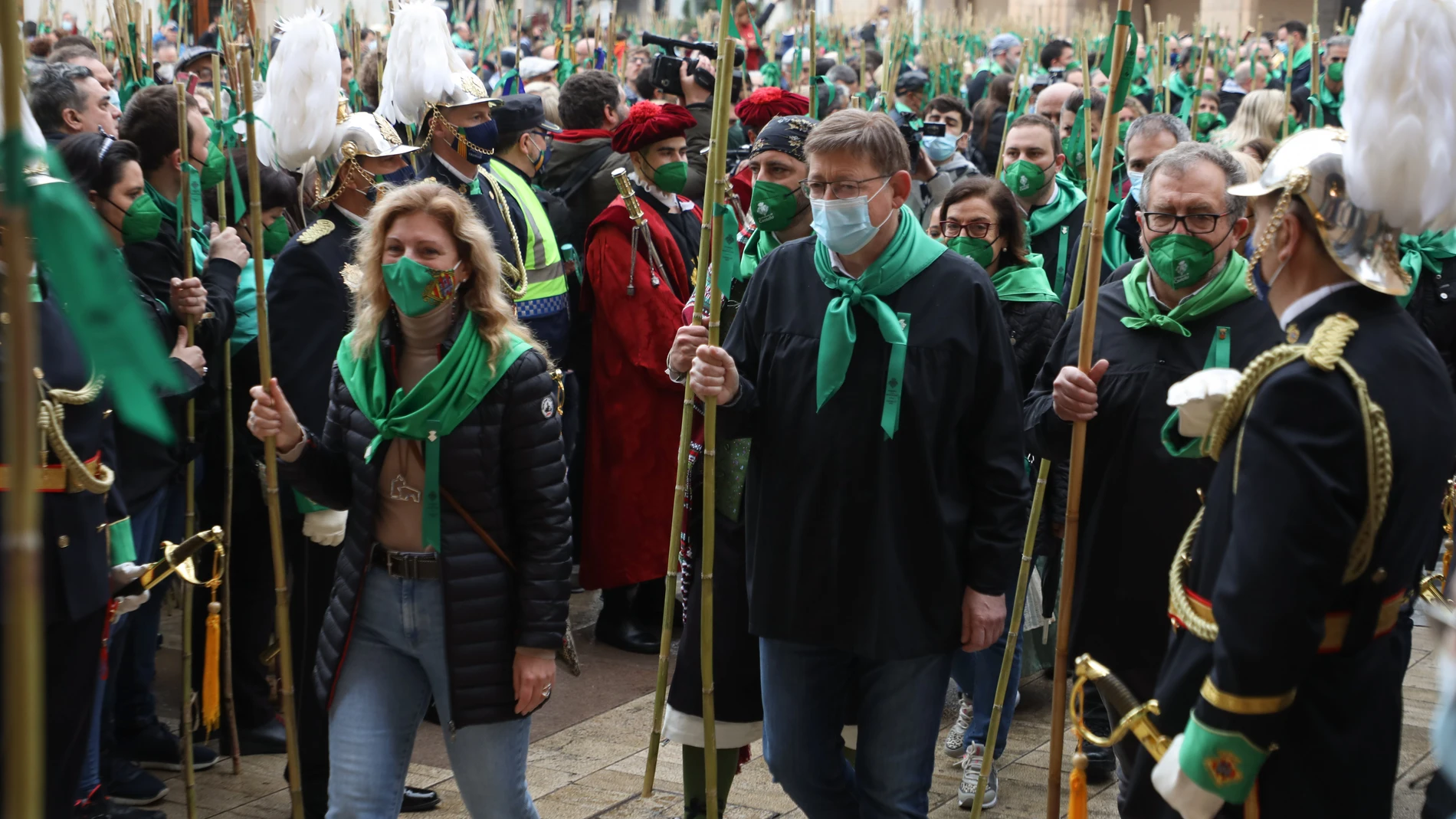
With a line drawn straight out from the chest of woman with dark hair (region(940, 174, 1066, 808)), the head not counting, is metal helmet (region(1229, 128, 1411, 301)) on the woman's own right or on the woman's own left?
on the woman's own left

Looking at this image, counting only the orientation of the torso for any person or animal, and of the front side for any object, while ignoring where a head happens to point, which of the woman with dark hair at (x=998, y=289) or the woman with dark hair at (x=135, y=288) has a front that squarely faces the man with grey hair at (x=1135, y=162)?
the woman with dark hair at (x=135, y=288)

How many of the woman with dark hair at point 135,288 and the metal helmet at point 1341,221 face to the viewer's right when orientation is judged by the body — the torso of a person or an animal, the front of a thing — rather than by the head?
1

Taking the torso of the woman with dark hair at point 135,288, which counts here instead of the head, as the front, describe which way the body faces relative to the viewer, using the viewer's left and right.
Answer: facing to the right of the viewer

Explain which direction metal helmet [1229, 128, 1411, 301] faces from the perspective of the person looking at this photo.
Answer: facing to the left of the viewer

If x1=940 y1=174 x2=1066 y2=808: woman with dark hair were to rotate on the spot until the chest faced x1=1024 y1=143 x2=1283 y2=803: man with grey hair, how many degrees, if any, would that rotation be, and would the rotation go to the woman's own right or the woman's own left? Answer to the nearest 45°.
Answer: approximately 45° to the woman's own left

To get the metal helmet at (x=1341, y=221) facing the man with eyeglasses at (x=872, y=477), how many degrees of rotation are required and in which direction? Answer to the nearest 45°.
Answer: approximately 45° to its right

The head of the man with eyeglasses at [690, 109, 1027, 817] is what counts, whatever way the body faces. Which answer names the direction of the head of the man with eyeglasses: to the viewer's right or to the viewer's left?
to the viewer's left

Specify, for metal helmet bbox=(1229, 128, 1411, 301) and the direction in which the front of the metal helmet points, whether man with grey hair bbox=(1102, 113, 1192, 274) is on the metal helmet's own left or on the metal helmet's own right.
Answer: on the metal helmet's own right

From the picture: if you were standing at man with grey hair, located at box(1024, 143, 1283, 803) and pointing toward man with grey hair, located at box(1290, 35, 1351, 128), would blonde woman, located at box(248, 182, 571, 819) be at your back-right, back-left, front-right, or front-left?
back-left
